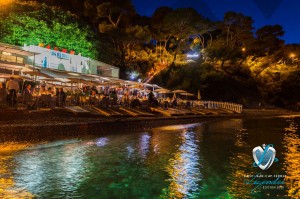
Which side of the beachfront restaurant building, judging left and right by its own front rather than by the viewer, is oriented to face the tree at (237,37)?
left

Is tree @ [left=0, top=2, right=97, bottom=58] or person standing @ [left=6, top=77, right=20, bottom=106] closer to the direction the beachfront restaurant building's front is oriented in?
the person standing

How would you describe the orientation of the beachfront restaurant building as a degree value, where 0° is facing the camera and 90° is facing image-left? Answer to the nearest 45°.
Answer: approximately 315°

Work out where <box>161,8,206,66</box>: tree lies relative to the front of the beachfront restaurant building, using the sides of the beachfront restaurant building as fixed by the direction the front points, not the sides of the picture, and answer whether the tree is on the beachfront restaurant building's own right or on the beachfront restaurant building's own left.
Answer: on the beachfront restaurant building's own left

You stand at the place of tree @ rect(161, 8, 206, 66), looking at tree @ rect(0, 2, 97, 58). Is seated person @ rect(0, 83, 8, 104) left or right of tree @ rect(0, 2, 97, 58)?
left

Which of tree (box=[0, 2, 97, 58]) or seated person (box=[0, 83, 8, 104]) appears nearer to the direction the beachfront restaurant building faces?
the seated person

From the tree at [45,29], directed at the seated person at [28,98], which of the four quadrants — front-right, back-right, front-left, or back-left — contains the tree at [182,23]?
back-left

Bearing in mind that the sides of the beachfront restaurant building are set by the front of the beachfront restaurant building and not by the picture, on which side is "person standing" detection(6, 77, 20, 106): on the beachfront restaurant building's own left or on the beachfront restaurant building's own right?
on the beachfront restaurant building's own right

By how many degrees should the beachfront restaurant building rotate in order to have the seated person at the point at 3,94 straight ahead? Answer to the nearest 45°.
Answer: approximately 45° to its right
